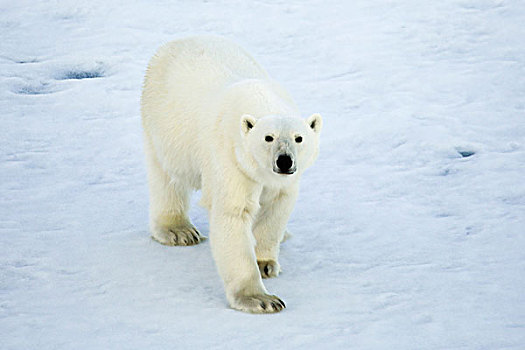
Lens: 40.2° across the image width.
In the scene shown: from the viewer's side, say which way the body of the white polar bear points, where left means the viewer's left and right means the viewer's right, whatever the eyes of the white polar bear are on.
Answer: facing the viewer and to the right of the viewer
